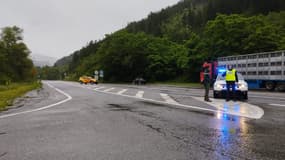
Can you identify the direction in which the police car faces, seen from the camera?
facing the viewer

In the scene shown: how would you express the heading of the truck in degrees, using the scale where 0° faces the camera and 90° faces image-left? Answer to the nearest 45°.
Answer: approximately 135°

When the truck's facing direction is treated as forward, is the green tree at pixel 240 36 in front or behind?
in front

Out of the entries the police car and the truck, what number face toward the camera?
1

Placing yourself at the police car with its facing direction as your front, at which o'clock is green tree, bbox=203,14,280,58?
The green tree is roughly at 6 o'clock from the police car.

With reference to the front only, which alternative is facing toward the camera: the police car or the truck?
the police car

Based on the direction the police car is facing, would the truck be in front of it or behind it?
behind
